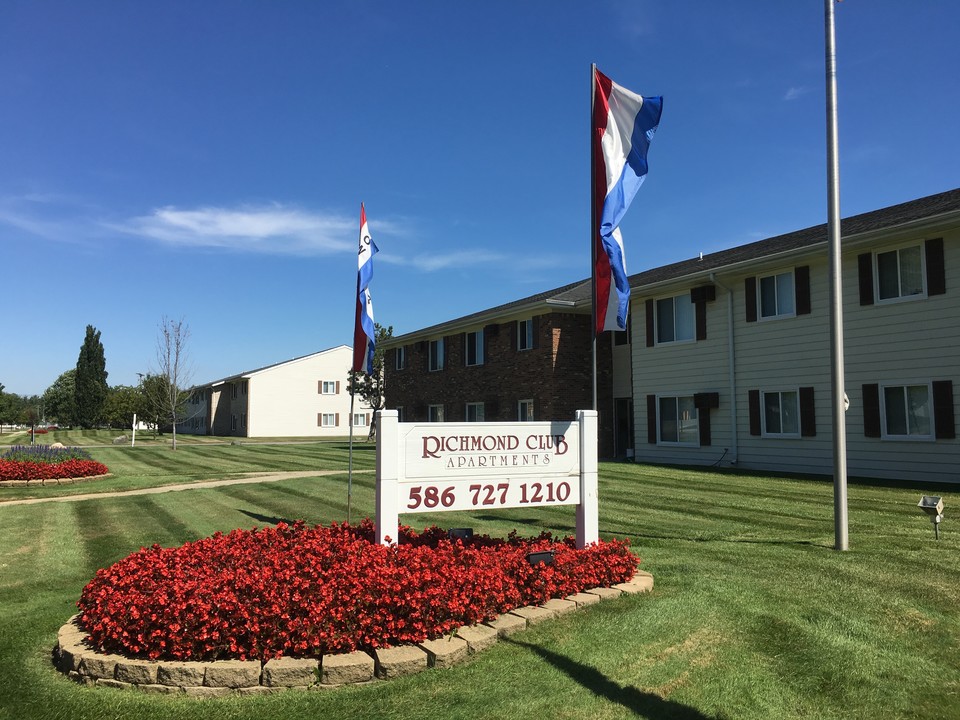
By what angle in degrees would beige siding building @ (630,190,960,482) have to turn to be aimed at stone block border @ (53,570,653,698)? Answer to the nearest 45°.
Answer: approximately 45° to its left

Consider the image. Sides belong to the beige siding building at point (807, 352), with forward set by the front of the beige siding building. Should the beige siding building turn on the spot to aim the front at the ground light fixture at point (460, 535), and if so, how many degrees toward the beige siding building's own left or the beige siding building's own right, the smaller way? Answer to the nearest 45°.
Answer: approximately 45° to the beige siding building's own left

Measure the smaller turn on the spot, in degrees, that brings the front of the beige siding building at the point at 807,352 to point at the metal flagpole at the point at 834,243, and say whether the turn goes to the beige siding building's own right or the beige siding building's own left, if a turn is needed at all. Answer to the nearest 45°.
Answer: approximately 45° to the beige siding building's own left

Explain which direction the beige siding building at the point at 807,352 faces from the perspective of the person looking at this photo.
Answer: facing the viewer and to the left of the viewer

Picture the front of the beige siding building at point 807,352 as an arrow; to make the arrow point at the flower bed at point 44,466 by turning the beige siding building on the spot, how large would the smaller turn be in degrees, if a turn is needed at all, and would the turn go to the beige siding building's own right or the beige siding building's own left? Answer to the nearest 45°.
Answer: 0° — it already faces it

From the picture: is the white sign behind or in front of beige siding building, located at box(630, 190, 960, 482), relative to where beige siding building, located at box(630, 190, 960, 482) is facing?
in front
